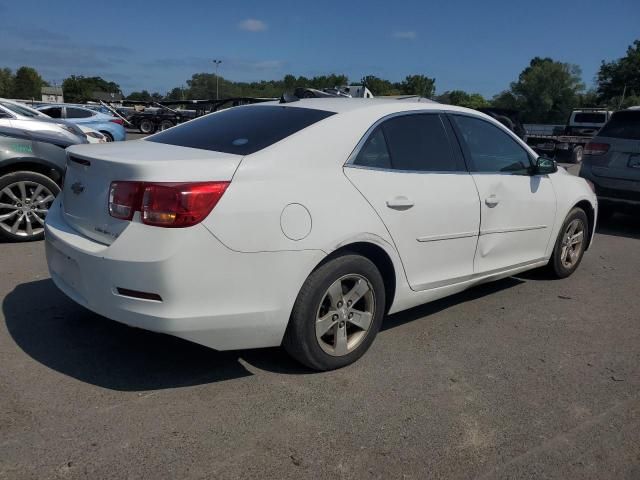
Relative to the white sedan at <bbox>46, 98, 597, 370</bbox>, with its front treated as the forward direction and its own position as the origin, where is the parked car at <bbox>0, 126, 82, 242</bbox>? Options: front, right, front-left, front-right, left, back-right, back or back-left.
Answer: left

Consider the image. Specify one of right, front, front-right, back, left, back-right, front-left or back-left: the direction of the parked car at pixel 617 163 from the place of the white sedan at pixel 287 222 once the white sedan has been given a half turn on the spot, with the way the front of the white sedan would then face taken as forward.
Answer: back

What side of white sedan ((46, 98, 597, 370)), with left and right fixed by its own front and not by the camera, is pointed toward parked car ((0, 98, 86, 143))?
left

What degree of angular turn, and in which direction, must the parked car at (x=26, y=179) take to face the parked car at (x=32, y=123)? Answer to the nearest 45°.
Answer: approximately 90° to its left

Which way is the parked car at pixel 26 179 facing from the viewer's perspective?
to the viewer's right

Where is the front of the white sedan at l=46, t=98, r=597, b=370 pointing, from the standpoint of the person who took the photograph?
facing away from the viewer and to the right of the viewer

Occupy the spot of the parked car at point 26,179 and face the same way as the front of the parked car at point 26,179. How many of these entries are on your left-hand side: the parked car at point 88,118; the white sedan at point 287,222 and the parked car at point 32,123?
2

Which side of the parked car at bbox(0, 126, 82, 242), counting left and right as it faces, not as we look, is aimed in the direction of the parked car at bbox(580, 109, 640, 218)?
front

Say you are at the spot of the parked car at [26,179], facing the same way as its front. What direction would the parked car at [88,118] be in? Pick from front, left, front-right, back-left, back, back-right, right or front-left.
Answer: left

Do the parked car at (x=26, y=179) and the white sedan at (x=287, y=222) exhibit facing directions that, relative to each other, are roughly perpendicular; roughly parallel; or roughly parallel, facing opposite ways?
roughly parallel

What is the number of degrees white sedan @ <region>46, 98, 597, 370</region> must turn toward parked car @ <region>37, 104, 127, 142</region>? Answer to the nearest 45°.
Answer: approximately 90° to its left

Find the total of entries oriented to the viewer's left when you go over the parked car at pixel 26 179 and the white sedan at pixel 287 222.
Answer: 0
